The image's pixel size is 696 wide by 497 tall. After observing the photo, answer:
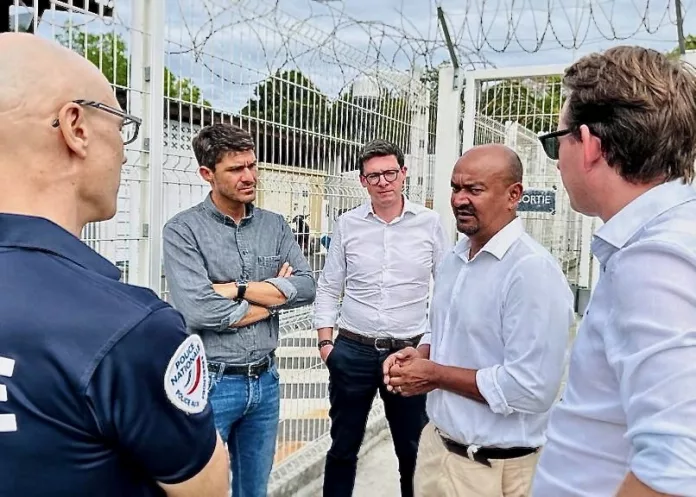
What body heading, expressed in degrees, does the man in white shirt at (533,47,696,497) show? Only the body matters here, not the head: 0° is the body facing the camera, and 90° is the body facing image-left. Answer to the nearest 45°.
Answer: approximately 90°

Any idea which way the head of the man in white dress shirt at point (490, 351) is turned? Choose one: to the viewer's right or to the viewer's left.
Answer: to the viewer's left

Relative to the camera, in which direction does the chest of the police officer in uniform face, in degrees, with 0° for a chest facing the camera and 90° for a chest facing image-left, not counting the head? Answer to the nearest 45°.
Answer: approximately 225°

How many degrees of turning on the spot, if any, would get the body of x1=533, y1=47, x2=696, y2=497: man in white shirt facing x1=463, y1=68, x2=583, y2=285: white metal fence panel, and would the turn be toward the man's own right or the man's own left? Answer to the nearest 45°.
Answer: approximately 90° to the man's own right

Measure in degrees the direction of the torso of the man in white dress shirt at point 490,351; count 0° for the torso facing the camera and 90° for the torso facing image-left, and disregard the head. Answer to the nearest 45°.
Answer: approximately 45°

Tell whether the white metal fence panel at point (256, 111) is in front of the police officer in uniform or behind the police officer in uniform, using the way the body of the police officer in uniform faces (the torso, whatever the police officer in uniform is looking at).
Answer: in front

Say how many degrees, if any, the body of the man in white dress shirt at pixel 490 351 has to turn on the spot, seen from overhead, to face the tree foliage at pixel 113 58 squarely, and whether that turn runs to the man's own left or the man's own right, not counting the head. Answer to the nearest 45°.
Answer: approximately 45° to the man's own right

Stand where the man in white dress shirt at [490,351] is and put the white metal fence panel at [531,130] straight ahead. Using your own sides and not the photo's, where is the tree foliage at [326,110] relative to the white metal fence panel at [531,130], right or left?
left

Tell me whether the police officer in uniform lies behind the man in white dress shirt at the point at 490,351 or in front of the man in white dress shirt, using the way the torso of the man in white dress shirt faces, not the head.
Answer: in front
